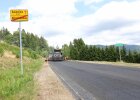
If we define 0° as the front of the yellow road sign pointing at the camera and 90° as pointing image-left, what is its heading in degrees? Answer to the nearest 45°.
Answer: approximately 0°
